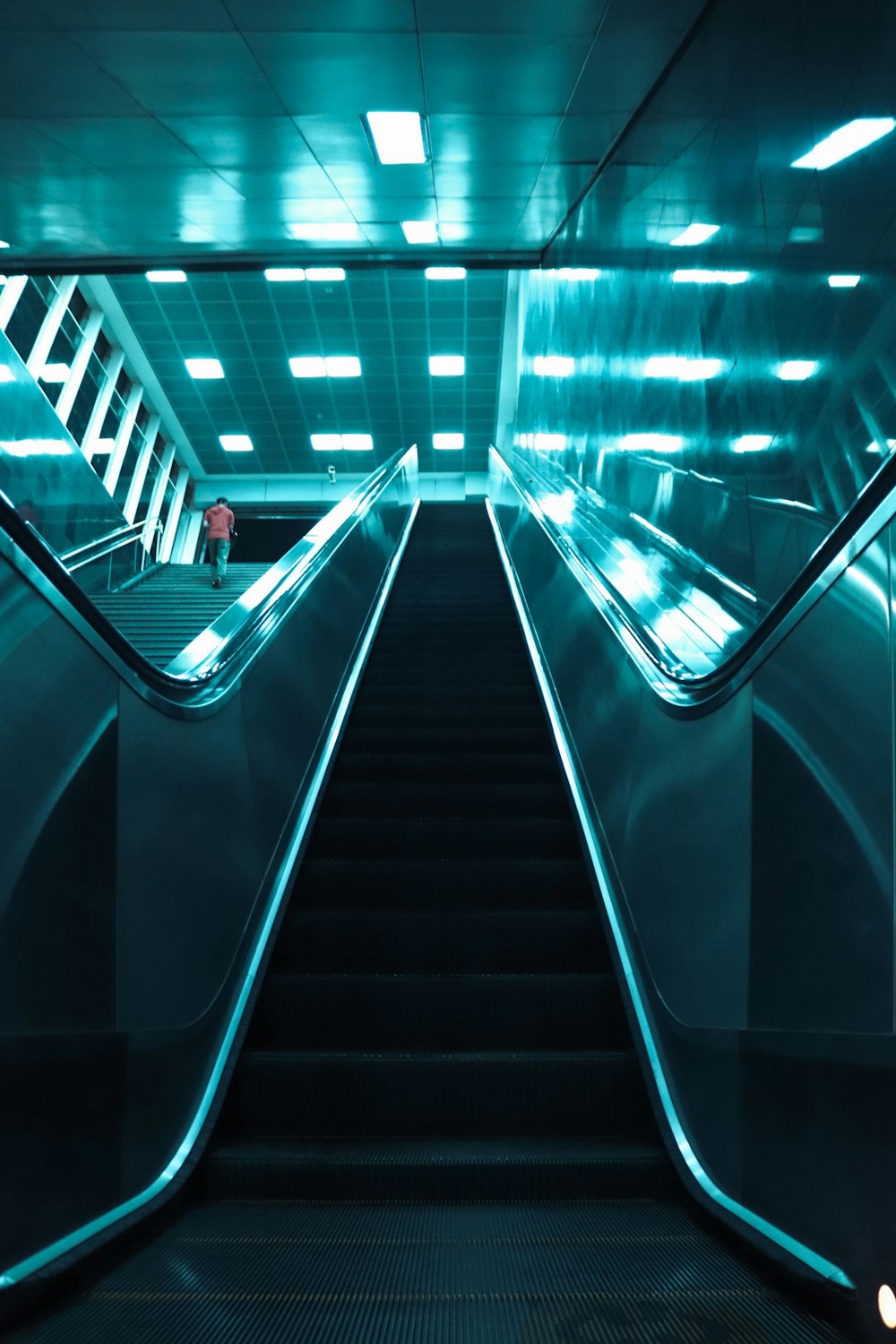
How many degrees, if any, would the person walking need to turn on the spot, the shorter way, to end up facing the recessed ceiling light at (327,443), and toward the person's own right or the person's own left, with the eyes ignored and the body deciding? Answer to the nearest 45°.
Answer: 0° — they already face it

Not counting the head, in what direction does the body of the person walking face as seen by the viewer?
away from the camera

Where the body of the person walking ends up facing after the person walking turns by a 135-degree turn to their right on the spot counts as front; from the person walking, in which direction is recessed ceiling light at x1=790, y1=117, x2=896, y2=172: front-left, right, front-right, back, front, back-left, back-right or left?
front-right
